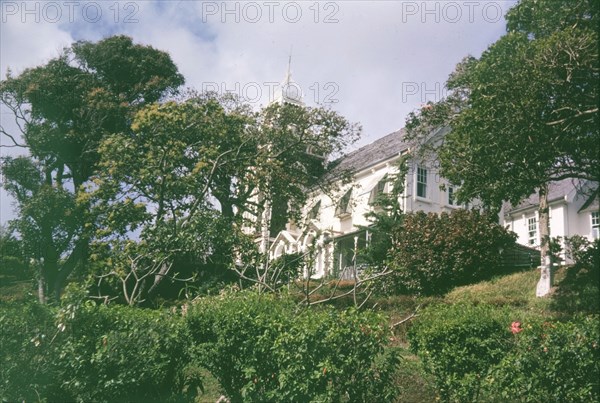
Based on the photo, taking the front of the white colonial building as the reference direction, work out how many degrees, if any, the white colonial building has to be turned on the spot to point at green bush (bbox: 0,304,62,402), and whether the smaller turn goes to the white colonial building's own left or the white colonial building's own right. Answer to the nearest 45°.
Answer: approximately 45° to the white colonial building's own left

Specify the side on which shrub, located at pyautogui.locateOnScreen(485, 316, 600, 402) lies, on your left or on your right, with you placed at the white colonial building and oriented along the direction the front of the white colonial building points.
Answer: on your left

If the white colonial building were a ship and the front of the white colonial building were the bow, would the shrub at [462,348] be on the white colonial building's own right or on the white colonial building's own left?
on the white colonial building's own left

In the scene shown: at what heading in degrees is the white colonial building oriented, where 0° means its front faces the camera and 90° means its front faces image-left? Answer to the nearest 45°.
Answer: approximately 45°

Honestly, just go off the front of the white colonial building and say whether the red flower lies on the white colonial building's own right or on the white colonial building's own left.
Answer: on the white colonial building's own left

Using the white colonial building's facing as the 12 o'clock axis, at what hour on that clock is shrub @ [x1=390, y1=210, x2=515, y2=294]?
The shrub is roughly at 10 o'clock from the white colonial building.

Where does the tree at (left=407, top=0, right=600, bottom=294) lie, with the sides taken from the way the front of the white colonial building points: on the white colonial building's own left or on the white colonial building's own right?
on the white colonial building's own left
